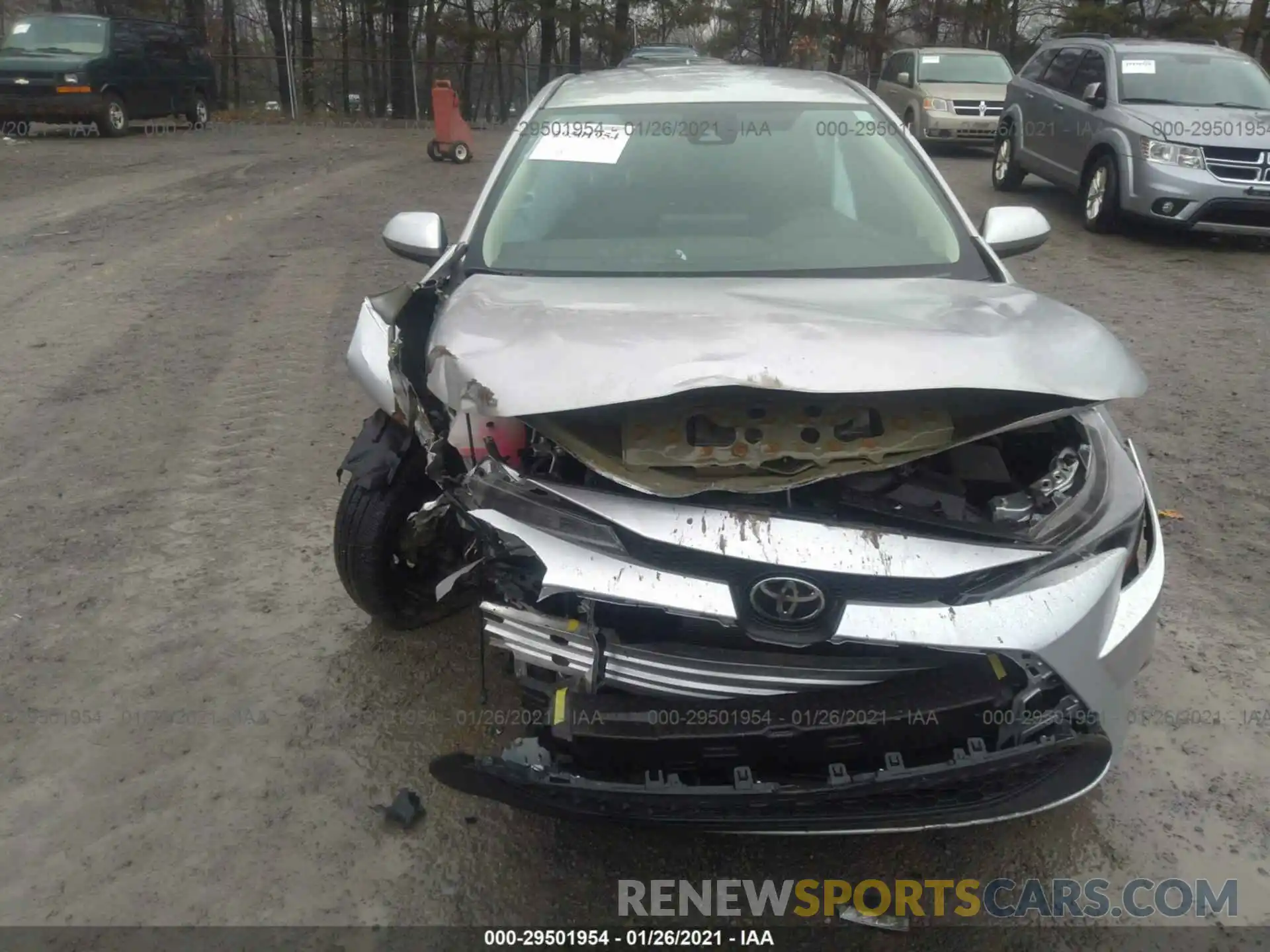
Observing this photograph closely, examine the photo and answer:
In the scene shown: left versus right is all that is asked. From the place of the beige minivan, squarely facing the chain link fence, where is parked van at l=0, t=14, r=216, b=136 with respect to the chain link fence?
left

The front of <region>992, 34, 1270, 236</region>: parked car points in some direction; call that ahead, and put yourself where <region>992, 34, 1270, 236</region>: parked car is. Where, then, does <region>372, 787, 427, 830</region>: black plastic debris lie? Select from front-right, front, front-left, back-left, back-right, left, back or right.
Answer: front-right

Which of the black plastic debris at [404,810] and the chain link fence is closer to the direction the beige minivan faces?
the black plastic debris

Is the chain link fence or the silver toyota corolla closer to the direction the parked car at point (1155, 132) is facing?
the silver toyota corolla

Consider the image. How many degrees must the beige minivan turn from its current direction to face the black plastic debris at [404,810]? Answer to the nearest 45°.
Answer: approximately 45° to its right

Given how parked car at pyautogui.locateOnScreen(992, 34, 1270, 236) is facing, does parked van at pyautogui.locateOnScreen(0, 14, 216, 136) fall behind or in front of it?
behind

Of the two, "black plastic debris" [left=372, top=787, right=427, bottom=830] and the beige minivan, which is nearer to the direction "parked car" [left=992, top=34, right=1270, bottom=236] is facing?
the black plastic debris

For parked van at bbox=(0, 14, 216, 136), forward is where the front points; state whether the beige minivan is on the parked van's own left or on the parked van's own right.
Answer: on the parked van's own left

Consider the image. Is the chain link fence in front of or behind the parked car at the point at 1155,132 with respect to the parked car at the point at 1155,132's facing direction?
behind

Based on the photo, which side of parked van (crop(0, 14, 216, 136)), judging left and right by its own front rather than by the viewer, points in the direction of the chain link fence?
back
